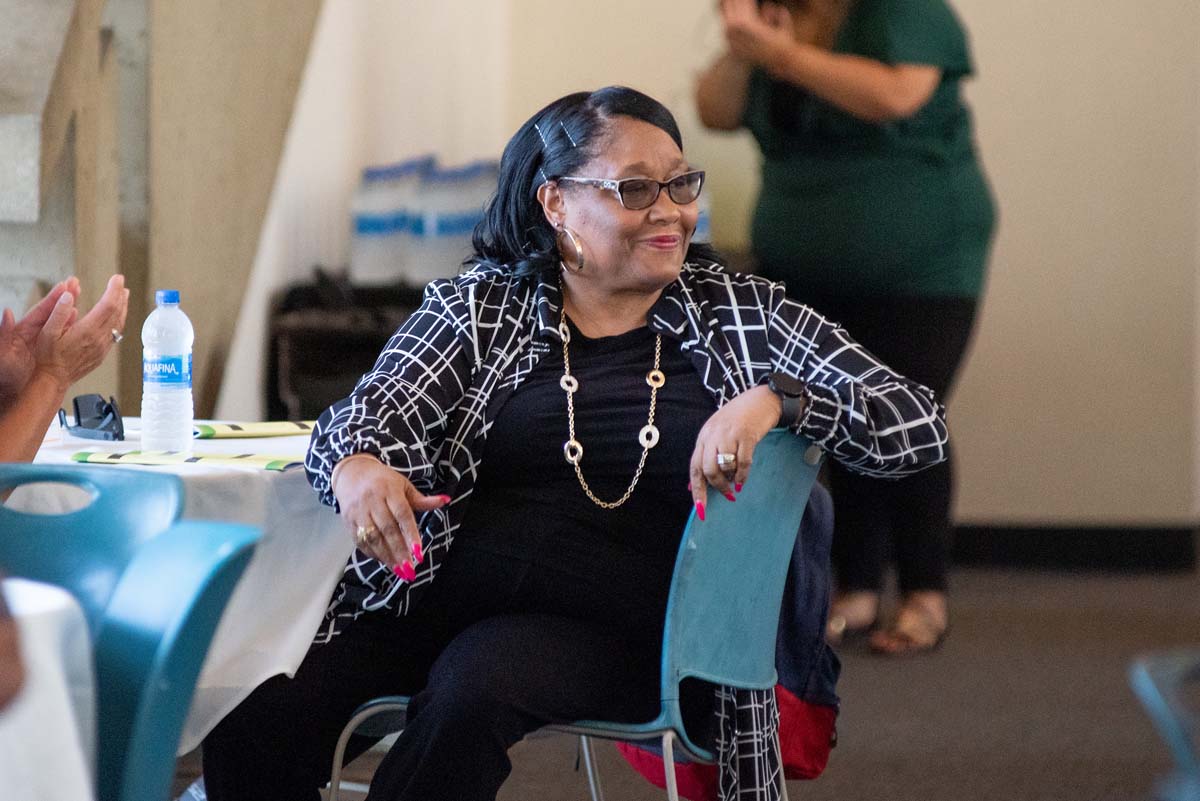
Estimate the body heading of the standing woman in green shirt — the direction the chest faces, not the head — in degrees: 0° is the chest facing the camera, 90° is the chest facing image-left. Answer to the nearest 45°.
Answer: approximately 45°

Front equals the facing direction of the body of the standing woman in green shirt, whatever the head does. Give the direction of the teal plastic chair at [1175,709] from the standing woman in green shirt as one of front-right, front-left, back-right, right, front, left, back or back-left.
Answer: front-left

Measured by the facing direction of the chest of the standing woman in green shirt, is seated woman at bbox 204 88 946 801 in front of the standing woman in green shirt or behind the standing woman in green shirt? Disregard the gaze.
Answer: in front

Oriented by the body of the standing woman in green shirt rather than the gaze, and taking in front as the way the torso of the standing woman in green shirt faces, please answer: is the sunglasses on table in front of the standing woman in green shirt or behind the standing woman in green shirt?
in front

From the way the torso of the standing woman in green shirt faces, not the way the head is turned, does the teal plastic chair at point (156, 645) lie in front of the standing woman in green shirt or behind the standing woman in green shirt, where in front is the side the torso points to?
in front

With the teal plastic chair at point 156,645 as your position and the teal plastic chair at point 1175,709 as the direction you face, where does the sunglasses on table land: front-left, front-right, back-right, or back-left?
back-left
